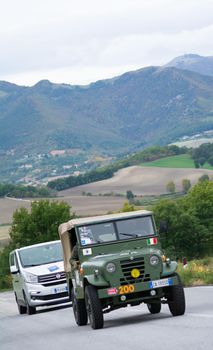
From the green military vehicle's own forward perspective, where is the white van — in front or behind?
behind

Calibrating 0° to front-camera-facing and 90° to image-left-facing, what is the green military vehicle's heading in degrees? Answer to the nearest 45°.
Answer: approximately 0°
